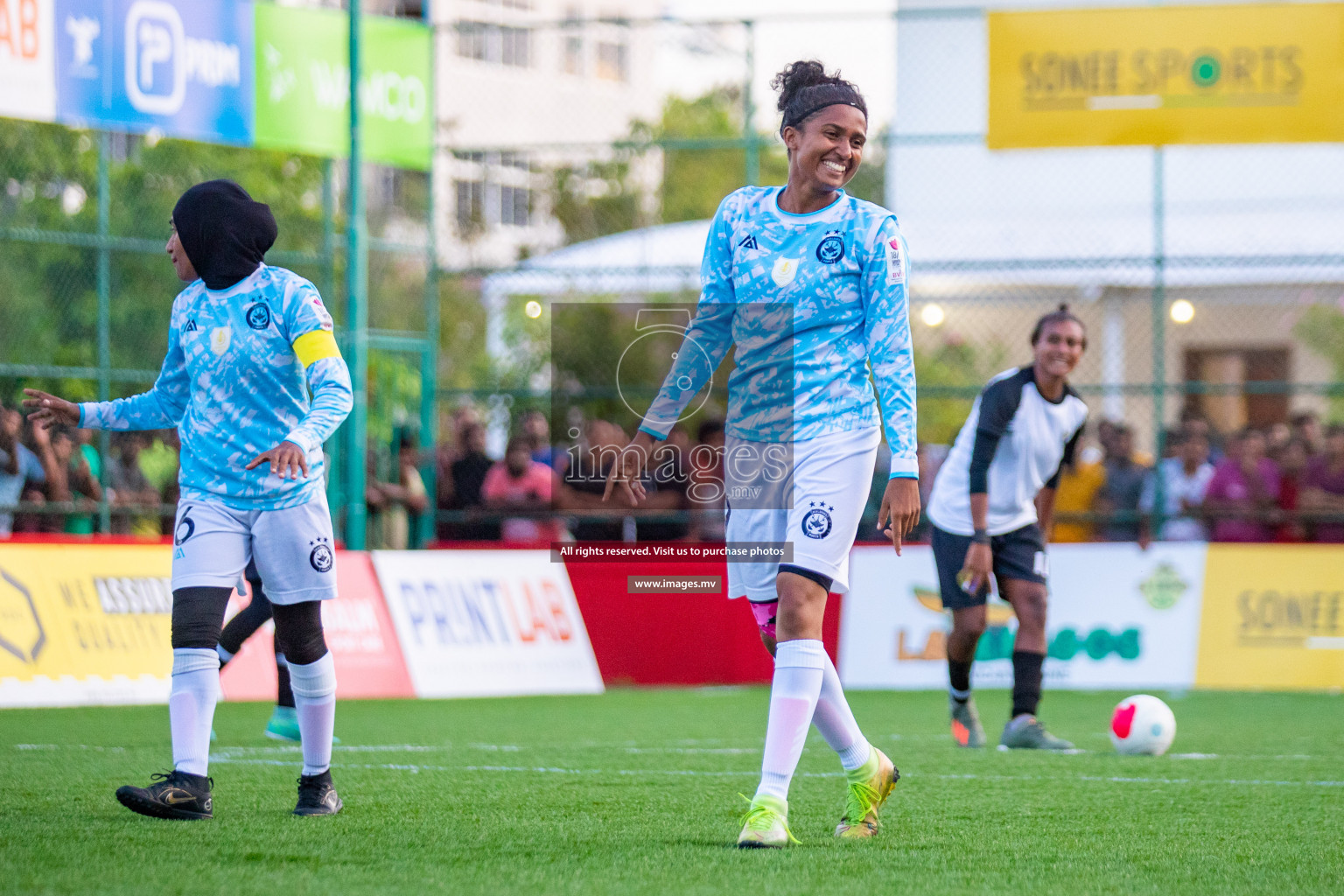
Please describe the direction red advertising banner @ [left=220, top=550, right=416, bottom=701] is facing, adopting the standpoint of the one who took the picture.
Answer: facing the viewer

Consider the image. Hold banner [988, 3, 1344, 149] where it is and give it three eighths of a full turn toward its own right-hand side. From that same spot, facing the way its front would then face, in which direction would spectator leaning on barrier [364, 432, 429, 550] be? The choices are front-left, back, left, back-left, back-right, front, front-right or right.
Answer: front-left

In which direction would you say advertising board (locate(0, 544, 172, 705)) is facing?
toward the camera

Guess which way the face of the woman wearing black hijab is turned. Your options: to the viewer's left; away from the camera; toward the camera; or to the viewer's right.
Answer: to the viewer's left

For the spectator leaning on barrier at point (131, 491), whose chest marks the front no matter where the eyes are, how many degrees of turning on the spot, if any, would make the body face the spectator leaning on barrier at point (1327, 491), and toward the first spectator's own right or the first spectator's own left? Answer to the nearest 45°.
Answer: approximately 90° to the first spectator's own left

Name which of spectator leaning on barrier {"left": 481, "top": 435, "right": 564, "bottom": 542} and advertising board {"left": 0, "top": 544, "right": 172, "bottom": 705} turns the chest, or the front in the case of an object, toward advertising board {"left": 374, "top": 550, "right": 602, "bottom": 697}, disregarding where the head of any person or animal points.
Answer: the spectator leaning on barrier

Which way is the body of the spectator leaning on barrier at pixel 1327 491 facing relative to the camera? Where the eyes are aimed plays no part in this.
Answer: toward the camera

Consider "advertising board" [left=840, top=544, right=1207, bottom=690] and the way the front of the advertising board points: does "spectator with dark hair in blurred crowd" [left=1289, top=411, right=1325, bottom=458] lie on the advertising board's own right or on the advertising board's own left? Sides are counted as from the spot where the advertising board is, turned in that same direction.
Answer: on the advertising board's own left
